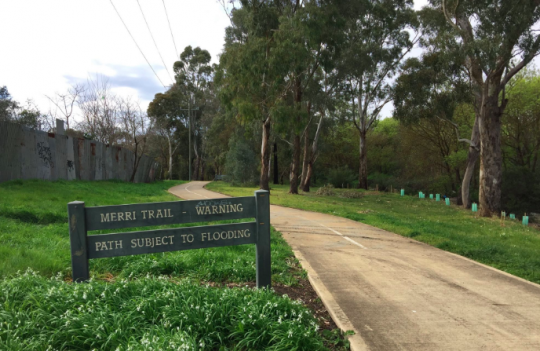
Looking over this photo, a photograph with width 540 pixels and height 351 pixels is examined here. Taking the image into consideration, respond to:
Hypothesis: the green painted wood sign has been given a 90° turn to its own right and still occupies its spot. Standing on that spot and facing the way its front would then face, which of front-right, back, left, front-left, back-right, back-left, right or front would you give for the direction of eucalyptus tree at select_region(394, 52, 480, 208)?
back-right

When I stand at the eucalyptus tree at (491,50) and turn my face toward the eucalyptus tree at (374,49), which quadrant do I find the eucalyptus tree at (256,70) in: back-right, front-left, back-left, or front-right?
front-left

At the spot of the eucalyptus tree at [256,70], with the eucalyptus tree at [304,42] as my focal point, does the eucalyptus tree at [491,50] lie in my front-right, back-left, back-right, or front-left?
front-right

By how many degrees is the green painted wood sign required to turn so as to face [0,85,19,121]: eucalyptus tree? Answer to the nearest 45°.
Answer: approximately 180°

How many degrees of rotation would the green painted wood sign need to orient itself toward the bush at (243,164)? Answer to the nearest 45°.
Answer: approximately 180°

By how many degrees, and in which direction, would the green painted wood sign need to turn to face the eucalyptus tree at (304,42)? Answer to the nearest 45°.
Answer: approximately 135° to its left

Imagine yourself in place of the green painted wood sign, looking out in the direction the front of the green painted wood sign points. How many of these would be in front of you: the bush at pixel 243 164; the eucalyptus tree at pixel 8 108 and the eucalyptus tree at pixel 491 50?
0

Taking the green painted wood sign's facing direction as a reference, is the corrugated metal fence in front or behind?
behind

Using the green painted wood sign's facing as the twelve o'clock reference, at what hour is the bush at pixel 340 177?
The bush is roughly at 7 o'clock from the green painted wood sign.

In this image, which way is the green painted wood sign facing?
toward the camera

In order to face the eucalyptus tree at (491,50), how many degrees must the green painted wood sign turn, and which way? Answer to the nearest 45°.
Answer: approximately 135° to its left

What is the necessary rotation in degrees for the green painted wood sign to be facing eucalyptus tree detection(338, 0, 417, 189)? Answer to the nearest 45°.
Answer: approximately 135° to its left

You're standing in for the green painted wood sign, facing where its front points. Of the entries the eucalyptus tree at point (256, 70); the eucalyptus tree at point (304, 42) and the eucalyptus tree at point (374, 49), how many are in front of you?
0

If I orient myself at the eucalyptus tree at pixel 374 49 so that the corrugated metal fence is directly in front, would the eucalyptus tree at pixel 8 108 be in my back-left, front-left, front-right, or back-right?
front-right
